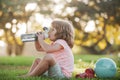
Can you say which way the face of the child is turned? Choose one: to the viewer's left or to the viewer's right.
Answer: to the viewer's left

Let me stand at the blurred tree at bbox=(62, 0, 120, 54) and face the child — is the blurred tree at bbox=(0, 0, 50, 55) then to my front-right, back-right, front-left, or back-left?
front-right

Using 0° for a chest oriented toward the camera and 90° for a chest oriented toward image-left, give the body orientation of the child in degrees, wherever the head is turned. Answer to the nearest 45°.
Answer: approximately 90°

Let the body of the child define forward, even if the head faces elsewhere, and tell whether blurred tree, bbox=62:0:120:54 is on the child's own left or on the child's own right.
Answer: on the child's own right

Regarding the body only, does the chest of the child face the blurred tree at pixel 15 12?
no
